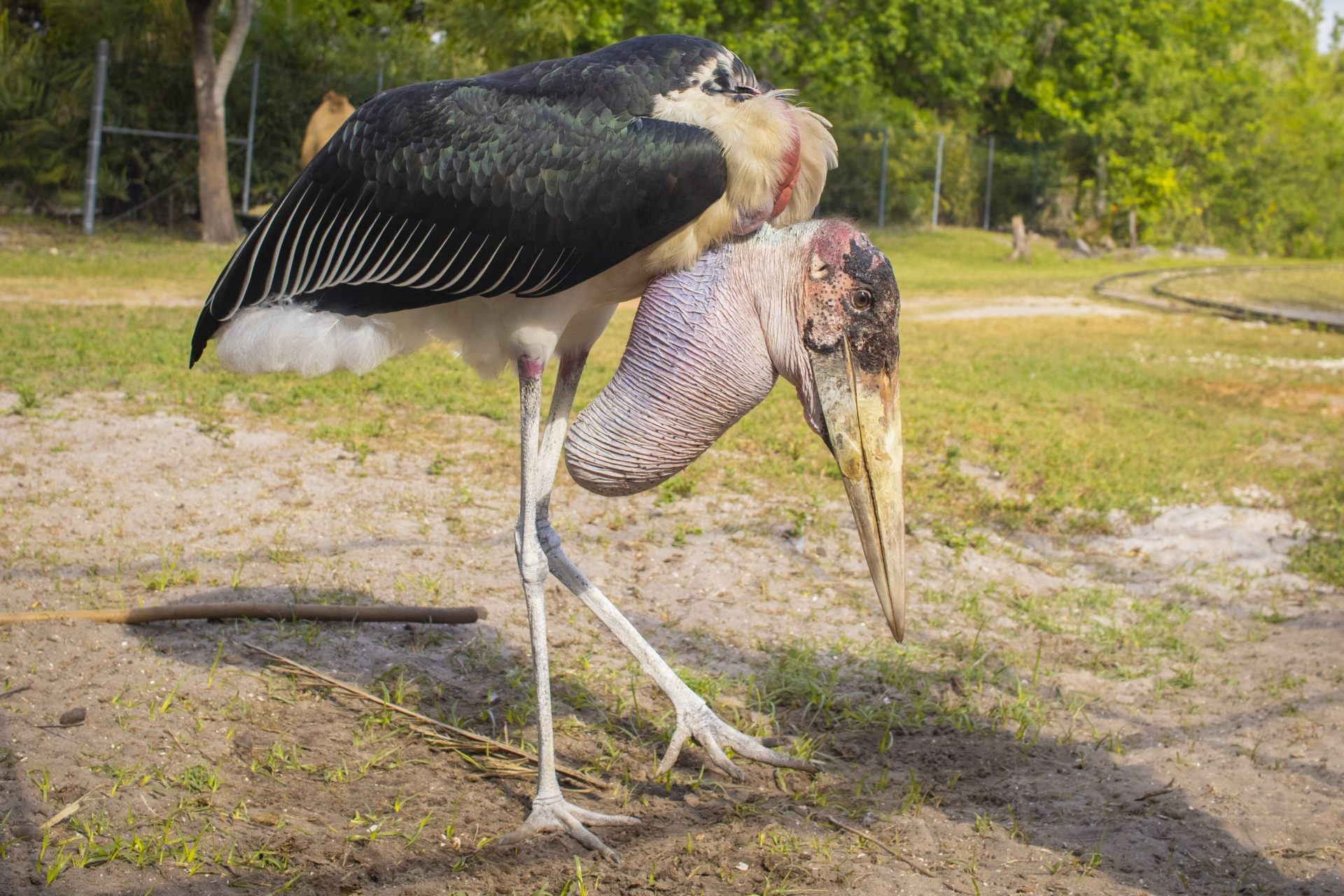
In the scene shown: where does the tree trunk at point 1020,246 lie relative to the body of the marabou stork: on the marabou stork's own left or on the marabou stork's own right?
on the marabou stork's own left

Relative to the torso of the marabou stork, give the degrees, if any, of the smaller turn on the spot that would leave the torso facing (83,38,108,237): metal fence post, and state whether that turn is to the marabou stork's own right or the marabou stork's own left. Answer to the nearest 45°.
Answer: approximately 90° to the marabou stork's own left

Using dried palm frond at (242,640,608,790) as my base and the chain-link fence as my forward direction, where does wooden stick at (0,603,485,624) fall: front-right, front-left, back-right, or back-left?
front-left

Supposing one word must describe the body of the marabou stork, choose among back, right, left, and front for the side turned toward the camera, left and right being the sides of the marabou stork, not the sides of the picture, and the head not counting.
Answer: right

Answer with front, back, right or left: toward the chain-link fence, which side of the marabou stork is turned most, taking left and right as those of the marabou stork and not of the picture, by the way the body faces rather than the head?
left

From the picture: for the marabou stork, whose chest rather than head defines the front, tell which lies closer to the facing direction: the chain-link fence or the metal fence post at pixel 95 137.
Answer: the chain-link fence

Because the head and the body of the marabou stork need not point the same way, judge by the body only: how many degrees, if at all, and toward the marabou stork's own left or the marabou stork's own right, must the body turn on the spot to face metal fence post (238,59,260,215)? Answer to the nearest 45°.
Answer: approximately 90° to the marabou stork's own left

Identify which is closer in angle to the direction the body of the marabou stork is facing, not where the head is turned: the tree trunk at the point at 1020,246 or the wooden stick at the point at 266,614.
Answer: the tree trunk

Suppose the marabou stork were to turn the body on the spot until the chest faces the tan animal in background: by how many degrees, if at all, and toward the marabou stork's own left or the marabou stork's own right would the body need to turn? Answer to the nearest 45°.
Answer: approximately 90° to the marabou stork's own left
